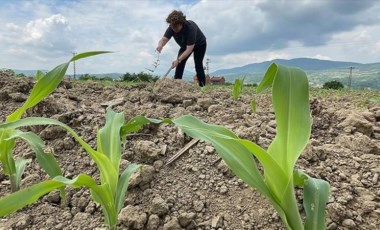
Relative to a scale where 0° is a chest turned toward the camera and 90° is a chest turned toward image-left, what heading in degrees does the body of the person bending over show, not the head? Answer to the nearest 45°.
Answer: approximately 45°

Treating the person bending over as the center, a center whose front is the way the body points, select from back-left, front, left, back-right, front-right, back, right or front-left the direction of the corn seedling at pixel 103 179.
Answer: front-left

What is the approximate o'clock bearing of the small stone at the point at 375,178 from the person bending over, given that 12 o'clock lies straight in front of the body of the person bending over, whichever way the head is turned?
The small stone is roughly at 10 o'clock from the person bending over.

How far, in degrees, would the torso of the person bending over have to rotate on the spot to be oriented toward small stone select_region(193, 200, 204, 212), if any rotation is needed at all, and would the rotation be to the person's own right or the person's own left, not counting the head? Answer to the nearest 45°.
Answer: approximately 45° to the person's own left

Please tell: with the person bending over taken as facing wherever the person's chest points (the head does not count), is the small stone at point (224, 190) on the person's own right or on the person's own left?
on the person's own left

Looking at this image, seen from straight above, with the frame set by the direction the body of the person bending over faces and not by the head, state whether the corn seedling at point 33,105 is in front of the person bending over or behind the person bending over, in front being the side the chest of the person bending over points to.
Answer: in front

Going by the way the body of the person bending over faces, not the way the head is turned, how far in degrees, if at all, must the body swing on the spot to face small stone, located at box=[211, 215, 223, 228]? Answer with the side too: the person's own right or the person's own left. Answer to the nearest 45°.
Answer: approximately 45° to the person's own left
